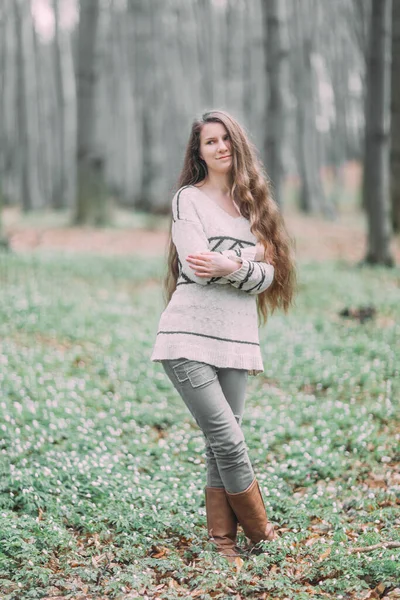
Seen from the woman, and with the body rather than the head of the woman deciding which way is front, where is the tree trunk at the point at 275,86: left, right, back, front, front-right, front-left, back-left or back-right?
back-left

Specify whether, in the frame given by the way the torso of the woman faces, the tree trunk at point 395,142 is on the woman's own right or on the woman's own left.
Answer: on the woman's own left

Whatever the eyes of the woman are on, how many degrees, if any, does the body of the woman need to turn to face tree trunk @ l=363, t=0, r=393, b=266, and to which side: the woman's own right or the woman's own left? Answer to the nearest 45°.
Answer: approximately 135° to the woman's own left

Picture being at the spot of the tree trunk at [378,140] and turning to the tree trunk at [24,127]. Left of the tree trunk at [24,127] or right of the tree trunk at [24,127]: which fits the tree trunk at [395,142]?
right

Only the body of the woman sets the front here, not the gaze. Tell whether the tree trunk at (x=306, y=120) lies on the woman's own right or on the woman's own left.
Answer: on the woman's own left

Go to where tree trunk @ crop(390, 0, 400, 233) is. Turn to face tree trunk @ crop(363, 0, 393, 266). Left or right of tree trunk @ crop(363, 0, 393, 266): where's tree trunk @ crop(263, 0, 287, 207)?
right

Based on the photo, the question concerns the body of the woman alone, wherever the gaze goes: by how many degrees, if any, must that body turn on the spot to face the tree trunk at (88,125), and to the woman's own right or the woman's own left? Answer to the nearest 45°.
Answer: approximately 135° to the woman's own left
